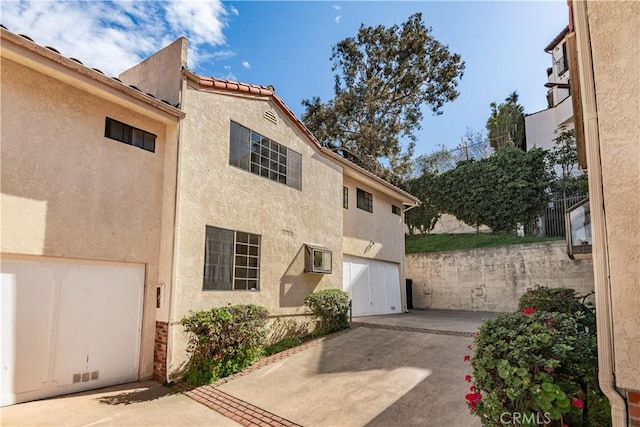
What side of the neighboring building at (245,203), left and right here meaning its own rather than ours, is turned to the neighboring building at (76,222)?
right

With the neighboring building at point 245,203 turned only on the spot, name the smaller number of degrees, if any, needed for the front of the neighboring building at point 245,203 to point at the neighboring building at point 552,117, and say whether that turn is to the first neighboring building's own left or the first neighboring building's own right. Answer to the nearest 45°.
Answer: approximately 90° to the first neighboring building's own left

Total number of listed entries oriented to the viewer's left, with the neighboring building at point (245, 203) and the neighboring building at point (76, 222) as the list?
0
